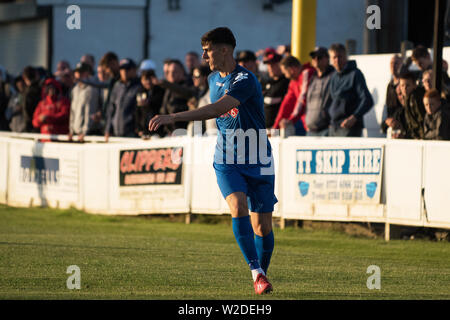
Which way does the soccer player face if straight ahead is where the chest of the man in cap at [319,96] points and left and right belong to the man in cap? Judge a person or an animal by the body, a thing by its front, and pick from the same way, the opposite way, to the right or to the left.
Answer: the same way

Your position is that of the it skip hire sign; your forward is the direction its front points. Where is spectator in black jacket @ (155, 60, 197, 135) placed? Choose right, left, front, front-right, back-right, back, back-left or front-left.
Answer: back-right

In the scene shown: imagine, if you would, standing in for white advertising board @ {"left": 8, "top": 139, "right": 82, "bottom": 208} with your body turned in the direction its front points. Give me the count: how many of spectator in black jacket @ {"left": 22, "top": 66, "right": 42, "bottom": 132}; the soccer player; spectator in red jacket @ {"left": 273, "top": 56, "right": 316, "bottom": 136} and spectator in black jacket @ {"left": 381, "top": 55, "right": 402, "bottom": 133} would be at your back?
1

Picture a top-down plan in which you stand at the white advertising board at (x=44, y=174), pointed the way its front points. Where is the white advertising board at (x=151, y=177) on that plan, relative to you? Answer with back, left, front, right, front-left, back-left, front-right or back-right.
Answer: front-left

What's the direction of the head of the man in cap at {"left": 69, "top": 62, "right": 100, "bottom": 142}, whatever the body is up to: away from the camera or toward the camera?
toward the camera

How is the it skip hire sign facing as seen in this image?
toward the camera

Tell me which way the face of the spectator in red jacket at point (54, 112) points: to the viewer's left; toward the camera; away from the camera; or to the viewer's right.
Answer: toward the camera

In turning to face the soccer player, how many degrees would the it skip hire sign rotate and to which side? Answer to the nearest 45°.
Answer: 0° — it already faces them

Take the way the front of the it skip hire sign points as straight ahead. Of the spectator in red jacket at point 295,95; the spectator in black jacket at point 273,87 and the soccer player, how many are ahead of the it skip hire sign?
1

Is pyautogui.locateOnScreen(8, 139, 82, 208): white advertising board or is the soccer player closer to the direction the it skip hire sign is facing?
the soccer player

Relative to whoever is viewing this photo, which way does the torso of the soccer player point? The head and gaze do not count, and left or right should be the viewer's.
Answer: facing the viewer and to the left of the viewer

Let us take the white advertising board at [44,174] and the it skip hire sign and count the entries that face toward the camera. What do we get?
2
